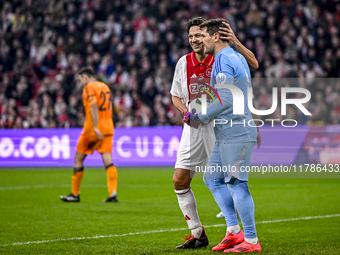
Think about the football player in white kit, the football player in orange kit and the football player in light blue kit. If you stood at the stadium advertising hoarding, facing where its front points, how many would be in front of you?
3

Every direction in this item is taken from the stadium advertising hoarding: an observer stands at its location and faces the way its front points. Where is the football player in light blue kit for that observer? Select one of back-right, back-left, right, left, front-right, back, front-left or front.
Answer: front

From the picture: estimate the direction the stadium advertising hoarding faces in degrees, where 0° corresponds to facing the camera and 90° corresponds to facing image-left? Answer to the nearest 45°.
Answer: approximately 0°

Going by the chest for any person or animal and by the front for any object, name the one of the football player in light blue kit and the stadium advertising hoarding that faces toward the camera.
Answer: the stadium advertising hoarding

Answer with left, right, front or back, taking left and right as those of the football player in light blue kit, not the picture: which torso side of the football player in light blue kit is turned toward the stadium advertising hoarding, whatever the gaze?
right

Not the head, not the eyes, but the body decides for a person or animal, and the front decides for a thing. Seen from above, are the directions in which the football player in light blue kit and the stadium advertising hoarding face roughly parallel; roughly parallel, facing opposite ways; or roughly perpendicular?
roughly perpendicular

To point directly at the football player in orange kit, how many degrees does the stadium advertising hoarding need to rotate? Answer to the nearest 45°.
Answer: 0° — it already faces them

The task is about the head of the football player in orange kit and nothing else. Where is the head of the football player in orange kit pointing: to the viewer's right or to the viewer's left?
to the viewer's left

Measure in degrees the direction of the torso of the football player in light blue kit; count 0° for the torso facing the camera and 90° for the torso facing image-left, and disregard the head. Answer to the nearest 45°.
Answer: approximately 90°

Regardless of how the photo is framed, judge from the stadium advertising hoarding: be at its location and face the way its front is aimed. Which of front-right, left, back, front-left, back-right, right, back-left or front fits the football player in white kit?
front

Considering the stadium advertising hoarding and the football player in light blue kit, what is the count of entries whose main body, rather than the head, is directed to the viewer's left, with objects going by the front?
1

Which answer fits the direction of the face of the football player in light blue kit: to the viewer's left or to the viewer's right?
to the viewer's left
